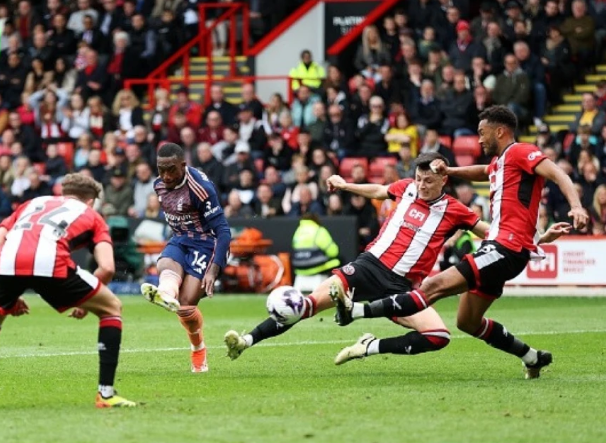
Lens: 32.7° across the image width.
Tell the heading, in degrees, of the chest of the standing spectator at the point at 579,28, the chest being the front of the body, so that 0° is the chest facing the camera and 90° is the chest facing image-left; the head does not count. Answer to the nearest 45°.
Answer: approximately 0°

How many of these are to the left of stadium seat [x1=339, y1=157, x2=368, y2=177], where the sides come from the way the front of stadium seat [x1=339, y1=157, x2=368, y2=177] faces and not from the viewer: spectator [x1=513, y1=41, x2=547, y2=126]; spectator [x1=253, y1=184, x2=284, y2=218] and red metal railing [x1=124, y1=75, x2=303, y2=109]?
1

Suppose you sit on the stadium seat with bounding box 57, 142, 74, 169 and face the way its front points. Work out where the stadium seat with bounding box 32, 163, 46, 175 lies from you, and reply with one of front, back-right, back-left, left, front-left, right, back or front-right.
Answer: right

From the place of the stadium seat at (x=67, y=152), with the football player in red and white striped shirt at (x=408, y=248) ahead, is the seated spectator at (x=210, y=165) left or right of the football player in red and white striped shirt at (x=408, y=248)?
left

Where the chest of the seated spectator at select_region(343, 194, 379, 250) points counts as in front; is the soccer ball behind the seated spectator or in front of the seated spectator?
in front

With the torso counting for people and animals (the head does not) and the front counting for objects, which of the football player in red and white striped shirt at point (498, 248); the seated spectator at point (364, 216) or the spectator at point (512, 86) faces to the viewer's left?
the football player in red and white striped shirt

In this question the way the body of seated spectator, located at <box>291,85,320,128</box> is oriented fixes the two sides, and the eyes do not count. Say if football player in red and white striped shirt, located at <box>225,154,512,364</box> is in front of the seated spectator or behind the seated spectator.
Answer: in front
